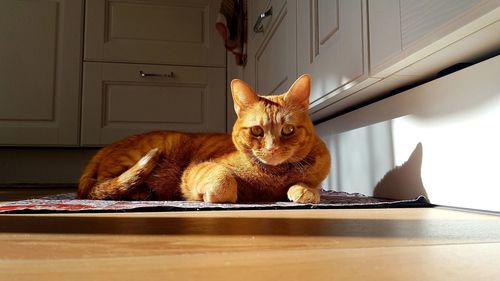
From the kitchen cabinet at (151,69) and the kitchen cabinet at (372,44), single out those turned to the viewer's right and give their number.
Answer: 0

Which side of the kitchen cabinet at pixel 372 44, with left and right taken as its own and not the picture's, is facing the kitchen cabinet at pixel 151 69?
right

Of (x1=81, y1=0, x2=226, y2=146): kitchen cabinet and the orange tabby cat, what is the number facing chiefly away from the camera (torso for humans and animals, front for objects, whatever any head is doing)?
0

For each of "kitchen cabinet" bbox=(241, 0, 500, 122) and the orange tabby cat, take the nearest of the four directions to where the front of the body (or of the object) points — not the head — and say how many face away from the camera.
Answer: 0

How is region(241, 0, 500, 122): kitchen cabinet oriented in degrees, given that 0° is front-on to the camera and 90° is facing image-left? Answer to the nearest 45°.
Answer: approximately 45°

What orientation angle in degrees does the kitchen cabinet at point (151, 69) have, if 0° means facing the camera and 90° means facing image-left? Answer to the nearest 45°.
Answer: approximately 0°

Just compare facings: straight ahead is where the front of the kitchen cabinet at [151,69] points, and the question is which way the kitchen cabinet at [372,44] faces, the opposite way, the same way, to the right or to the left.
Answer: to the right
